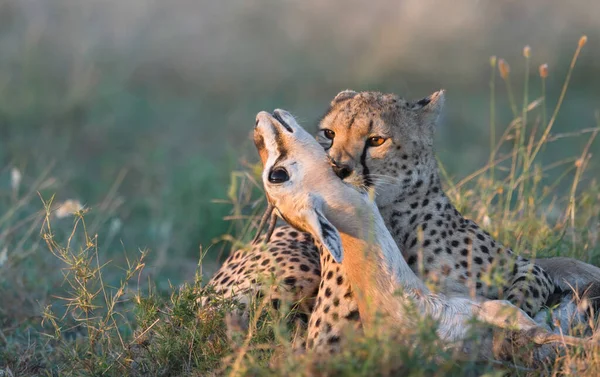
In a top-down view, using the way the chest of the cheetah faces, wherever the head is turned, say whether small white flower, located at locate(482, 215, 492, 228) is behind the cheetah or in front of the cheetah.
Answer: behind

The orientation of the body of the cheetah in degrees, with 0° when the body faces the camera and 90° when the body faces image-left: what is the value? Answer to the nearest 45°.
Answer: approximately 45°
